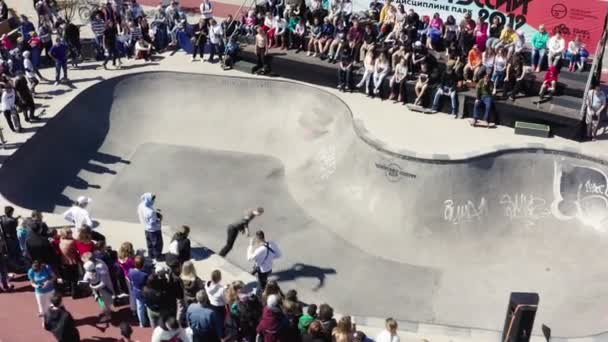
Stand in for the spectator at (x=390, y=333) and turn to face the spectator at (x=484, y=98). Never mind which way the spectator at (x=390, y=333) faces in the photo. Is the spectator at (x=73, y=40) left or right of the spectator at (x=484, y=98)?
left

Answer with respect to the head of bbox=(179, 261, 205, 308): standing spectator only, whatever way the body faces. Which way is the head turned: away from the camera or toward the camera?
away from the camera

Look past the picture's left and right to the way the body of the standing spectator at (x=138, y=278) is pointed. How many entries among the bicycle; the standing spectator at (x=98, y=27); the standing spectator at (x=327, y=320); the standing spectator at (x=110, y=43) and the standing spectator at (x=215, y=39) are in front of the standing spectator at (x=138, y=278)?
4

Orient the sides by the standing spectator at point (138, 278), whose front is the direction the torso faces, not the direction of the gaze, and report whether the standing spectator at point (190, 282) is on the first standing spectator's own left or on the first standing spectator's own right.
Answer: on the first standing spectator's own right

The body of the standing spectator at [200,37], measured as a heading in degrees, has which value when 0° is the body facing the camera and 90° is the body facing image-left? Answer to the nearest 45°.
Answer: approximately 0°

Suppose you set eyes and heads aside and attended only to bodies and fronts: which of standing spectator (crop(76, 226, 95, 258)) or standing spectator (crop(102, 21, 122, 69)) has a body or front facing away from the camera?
standing spectator (crop(76, 226, 95, 258))

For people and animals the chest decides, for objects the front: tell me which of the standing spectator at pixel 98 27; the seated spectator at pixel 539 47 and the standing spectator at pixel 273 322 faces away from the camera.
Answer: the standing spectator at pixel 273 322

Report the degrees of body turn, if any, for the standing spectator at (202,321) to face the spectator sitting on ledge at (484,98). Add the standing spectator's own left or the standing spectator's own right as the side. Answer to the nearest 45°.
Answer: approximately 45° to the standing spectator's own right

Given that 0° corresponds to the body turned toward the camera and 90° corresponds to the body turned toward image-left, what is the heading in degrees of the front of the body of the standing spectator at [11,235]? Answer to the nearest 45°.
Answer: approximately 225°
